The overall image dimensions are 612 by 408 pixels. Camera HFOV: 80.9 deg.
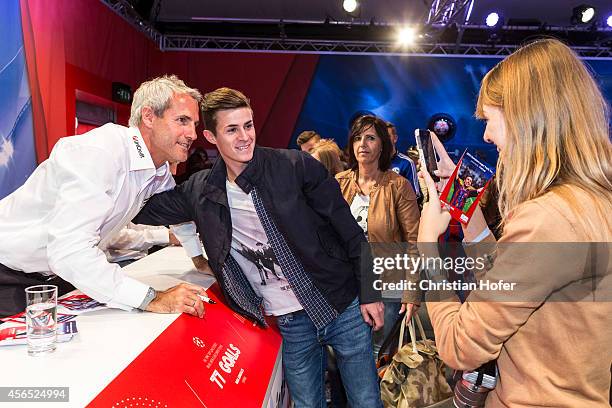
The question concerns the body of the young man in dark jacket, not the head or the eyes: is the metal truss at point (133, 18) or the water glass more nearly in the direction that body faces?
the water glass

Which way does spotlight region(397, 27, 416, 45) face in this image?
toward the camera

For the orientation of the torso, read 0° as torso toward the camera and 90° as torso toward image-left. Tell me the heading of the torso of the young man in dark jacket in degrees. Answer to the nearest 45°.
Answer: approximately 0°

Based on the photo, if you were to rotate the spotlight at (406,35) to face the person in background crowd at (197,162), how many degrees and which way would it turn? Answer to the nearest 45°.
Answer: approximately 90° to its right

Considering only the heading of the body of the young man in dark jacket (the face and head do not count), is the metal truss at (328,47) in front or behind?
behind

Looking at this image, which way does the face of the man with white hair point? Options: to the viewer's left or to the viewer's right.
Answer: to the viewer's right

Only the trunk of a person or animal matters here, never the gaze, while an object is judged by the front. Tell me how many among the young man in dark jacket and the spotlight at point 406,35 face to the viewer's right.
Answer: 0

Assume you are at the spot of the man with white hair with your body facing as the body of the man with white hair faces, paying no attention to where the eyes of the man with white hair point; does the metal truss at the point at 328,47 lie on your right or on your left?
on your left

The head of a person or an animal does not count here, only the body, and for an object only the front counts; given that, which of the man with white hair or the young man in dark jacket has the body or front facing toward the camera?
the young man in dark jacket

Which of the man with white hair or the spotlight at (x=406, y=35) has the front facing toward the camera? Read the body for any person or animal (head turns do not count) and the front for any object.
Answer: the spotlight

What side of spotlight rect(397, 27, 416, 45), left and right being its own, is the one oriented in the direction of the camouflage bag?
front

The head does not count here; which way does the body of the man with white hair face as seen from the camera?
to the viewer's right

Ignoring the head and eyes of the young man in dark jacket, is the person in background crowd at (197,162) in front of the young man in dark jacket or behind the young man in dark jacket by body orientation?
behind
